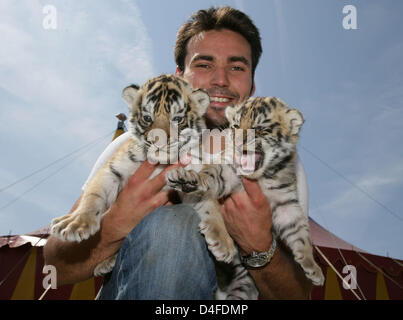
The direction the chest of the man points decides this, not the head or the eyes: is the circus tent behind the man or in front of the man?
behind

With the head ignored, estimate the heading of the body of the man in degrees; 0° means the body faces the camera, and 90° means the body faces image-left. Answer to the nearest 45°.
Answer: approximately 0°

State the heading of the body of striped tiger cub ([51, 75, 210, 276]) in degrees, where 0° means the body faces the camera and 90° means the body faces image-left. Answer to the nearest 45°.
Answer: approximately 0°
